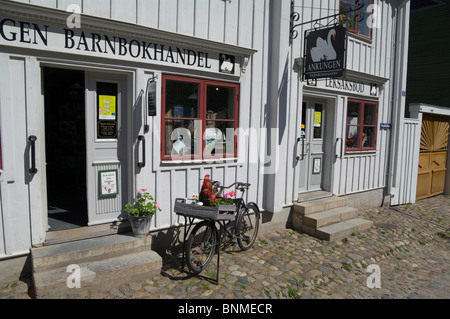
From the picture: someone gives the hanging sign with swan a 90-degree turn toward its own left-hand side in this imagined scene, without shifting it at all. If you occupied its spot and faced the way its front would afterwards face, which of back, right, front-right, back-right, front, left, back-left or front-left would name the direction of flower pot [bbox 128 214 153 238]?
right

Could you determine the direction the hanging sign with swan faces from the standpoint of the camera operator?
facing the viewer and to the left of the viewer

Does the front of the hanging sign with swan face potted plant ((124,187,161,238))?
yes

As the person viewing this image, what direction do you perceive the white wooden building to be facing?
facing the viewer and to the right of the viewer
